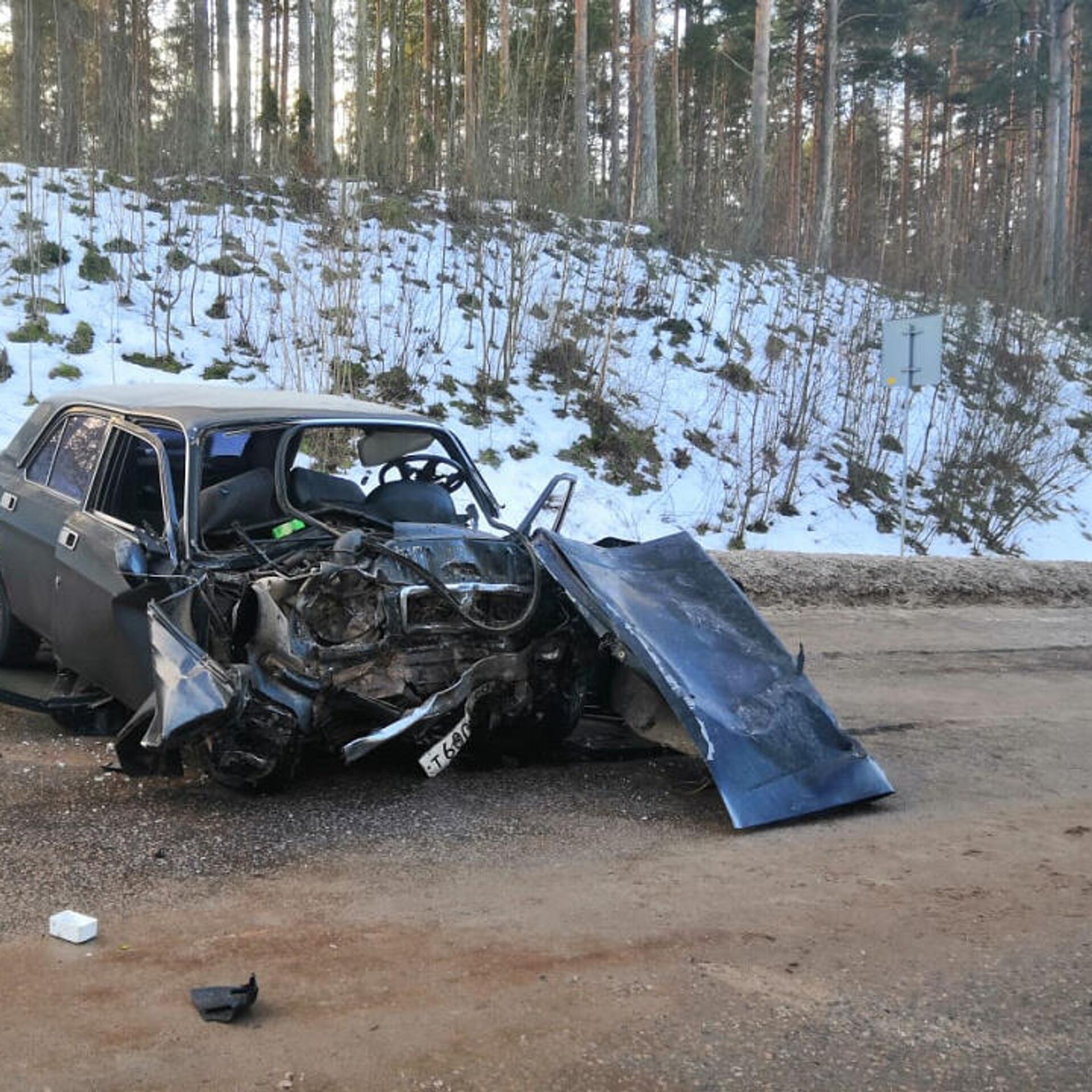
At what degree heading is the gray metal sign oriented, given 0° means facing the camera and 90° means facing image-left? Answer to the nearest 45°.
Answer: approximately 180°

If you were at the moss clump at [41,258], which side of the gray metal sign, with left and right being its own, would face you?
left

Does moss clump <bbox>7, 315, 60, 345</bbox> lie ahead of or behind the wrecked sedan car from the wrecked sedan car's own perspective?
behind

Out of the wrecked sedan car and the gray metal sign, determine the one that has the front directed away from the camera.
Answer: the gray metal sign

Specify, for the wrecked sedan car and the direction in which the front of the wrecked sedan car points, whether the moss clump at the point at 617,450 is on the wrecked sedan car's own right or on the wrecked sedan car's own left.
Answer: on the wrecked sedan car's own left

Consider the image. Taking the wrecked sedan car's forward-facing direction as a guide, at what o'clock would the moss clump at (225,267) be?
The moss clump is roughly at 7 o'clock from the wrecked sedan car.

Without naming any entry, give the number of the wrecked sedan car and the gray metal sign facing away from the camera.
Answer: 1

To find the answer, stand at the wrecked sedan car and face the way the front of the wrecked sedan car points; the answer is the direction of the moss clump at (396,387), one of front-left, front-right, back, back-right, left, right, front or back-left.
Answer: back-left

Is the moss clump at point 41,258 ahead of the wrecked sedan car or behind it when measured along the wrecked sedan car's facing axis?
behind

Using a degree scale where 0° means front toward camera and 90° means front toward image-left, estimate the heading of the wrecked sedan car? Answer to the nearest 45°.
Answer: approximately 315°

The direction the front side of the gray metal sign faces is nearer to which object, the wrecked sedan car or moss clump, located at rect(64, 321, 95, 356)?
the moss clump

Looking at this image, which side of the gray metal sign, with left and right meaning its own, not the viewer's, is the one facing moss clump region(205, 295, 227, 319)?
left

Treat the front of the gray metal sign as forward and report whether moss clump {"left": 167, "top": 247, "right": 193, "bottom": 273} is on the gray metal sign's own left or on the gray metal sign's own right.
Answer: on the gray metal sign's own left

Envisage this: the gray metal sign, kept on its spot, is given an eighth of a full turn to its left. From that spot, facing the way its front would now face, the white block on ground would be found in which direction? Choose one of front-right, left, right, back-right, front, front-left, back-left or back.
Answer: back-left
